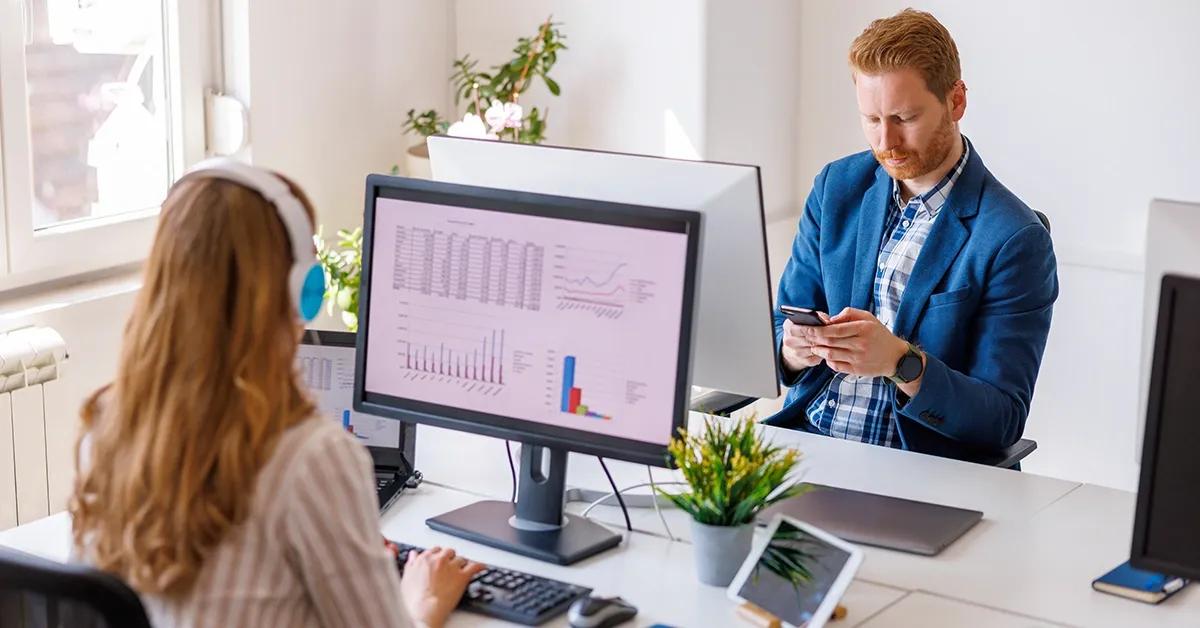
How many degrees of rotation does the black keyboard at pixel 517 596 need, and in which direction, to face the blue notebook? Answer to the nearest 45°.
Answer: approximately 135° to its left

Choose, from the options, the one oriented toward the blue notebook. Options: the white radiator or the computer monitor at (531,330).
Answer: the white radiator

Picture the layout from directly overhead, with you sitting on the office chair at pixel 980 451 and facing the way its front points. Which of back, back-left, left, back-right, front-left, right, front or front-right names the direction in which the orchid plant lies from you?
right

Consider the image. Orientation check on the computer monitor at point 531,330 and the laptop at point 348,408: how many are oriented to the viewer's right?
0

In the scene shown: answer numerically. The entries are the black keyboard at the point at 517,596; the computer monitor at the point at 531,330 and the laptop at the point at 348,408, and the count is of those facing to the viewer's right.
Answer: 0

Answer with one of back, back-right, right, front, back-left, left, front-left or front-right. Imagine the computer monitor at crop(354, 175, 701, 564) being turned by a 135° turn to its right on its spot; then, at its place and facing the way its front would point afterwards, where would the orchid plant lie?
front

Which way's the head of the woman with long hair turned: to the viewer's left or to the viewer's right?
to the viewer's right

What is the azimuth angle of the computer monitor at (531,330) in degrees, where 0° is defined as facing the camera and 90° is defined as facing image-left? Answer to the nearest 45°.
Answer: approximately 45°

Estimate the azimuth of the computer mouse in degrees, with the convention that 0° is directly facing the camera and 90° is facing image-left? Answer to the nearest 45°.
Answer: approximately 225°

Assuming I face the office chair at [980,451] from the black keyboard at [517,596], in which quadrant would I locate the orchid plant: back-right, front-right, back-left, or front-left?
front-left

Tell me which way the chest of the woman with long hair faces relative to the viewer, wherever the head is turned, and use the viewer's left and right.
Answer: facing away from the viewer and to the right of the viewer

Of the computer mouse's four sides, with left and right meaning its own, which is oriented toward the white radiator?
left

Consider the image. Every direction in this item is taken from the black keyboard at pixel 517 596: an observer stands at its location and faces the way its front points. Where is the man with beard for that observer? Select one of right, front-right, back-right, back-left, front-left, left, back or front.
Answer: back

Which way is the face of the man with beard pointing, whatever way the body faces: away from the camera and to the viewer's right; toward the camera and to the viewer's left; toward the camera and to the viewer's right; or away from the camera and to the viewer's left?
toward the camera and to the viewer's left

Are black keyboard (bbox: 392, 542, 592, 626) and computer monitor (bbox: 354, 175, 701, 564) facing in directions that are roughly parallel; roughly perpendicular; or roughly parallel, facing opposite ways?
roughly parallel

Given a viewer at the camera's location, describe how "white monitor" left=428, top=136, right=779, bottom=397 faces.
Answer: facing away from the viewer and to the right of the viewer

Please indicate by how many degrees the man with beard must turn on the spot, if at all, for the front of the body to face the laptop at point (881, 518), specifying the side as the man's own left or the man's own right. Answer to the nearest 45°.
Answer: approximately 45° to the man's own left
